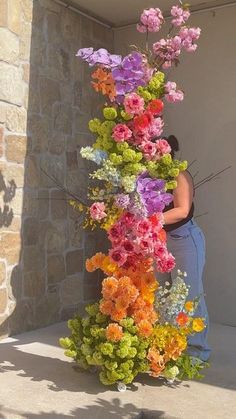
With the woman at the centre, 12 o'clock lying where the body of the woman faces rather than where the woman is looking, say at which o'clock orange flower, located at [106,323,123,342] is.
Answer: The orange flower is roughly at 12 o'clock from the woman.

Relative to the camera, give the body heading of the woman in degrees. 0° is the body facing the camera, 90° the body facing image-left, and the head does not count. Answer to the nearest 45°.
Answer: approximately 45°

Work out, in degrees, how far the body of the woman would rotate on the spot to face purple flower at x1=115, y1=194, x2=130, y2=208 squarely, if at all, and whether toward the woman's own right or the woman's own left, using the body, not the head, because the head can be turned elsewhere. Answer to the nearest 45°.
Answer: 0° — they already face it
